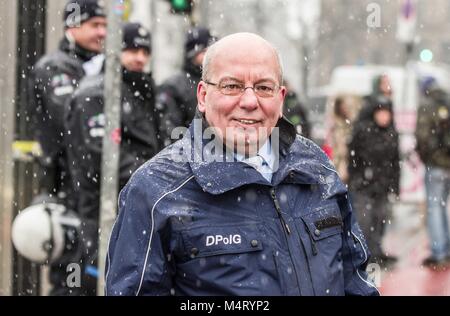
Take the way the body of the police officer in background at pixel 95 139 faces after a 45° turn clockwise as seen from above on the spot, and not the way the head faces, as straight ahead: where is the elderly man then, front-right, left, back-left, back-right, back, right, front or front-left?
front

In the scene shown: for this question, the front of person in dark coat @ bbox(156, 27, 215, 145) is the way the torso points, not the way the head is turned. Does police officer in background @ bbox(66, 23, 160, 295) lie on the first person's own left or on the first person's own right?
on the first person's own right

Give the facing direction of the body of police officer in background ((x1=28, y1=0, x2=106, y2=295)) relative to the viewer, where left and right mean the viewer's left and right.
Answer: facing to the right of the viewer

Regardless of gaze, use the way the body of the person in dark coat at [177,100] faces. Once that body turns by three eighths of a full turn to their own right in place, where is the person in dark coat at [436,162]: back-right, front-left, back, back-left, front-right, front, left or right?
back

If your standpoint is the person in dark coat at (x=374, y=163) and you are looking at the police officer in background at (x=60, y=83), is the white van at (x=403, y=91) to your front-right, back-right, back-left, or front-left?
back-right
